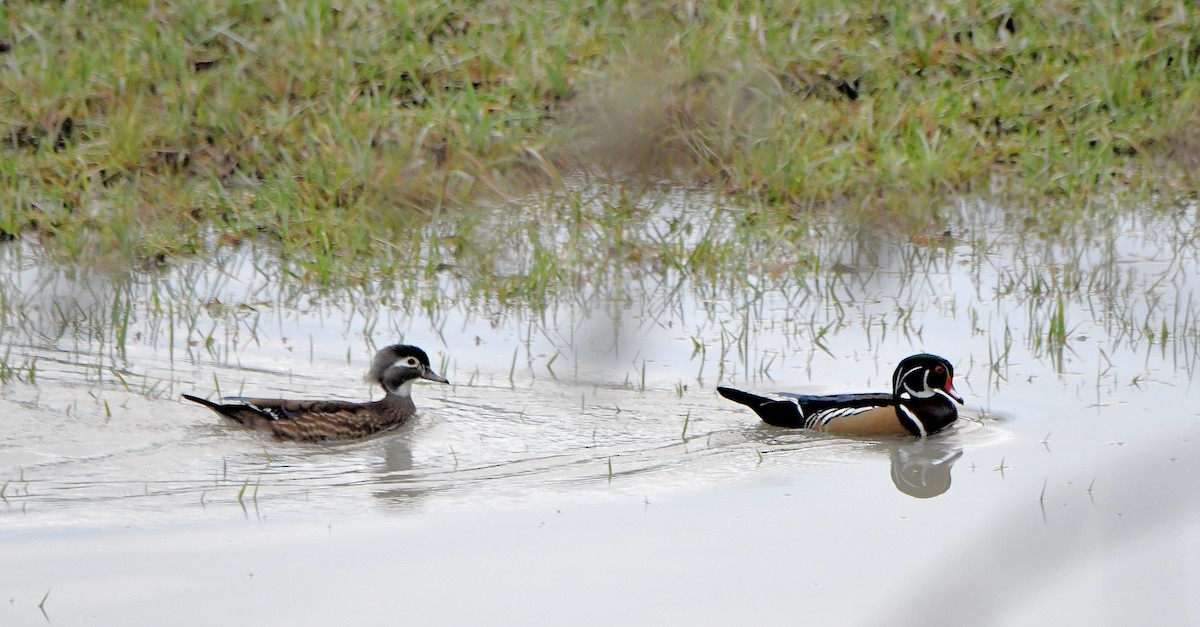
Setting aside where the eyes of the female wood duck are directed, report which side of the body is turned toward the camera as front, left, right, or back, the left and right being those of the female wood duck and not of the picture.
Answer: right

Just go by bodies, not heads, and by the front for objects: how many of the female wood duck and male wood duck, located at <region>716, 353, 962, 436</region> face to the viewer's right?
2

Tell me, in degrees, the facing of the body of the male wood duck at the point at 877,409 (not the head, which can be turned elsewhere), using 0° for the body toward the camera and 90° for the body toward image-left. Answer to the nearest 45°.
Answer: approximately 270°

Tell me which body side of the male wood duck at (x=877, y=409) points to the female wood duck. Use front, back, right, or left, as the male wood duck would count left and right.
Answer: back

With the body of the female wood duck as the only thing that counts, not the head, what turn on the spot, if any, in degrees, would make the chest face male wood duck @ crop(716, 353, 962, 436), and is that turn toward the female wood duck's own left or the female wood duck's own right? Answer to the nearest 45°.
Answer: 0° — it already faces it
